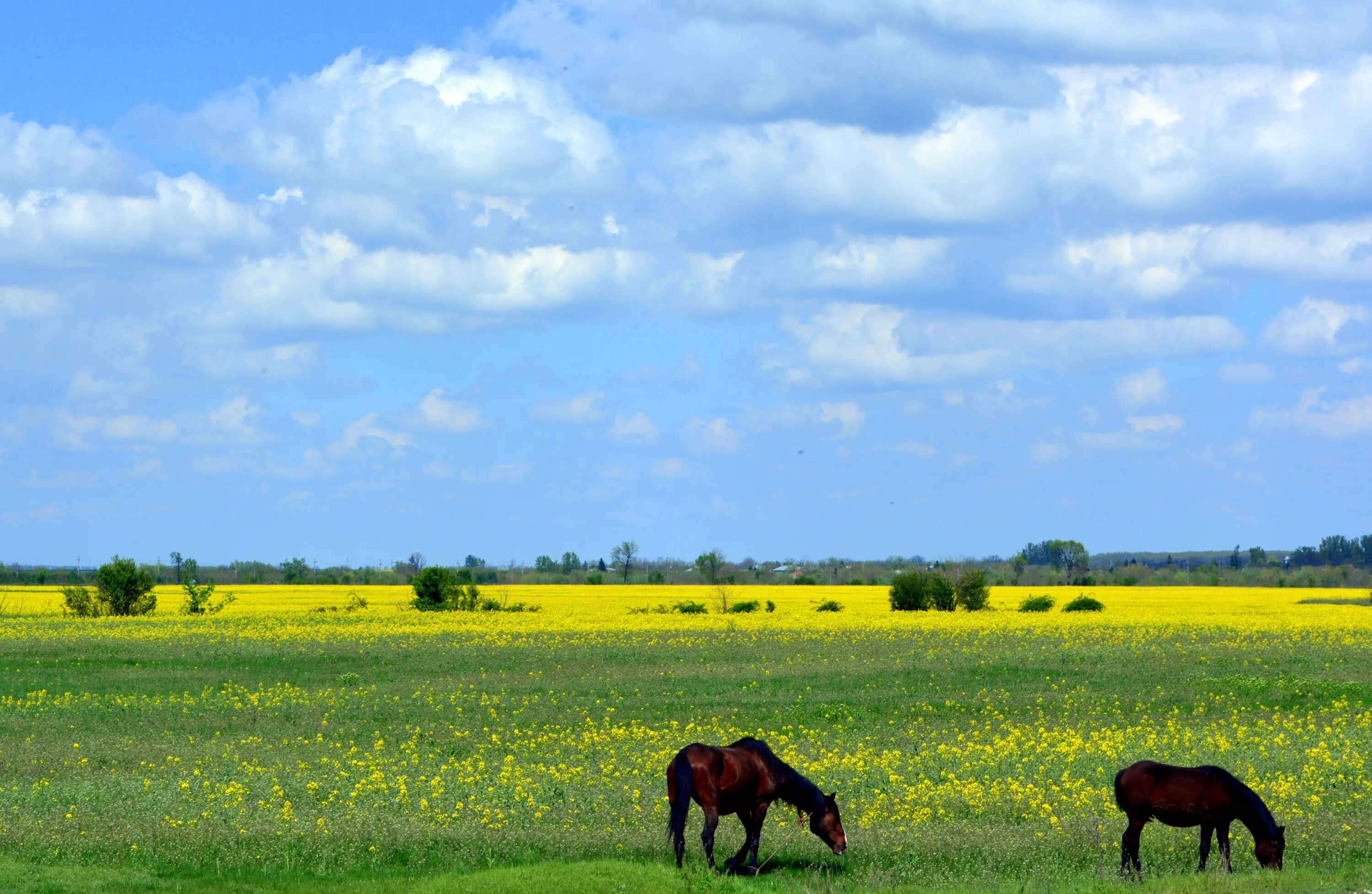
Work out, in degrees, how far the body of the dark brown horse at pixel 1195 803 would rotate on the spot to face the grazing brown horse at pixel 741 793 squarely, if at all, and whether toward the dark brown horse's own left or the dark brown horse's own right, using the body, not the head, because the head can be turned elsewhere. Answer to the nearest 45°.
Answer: approximately 180°

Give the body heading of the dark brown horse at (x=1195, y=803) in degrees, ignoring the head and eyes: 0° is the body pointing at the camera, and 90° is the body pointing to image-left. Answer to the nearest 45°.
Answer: approximately 270°
